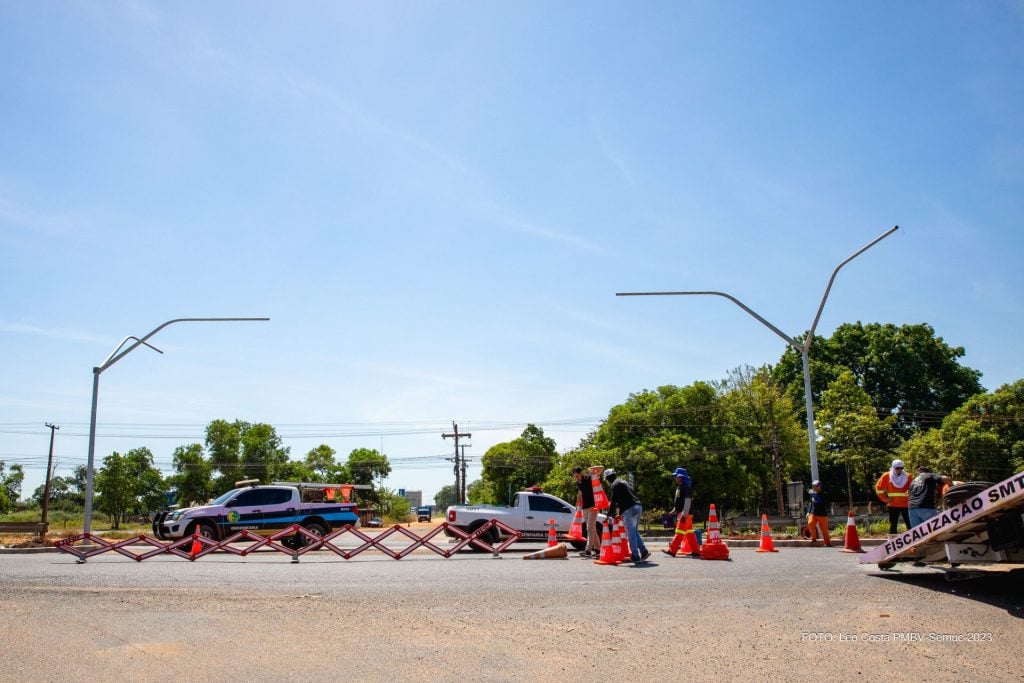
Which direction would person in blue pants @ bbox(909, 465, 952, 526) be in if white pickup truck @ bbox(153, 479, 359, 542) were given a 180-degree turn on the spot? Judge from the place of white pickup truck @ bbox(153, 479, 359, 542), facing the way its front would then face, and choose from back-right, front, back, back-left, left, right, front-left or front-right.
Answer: front-right

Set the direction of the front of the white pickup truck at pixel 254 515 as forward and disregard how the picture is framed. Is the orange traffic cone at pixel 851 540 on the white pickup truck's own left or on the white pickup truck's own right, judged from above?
on the white pickup truck's own left

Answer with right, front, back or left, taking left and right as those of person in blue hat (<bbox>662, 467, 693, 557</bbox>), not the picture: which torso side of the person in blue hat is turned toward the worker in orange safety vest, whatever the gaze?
back

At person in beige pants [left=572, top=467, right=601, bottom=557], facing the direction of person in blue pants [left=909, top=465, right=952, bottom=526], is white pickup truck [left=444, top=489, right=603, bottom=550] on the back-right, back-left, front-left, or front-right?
back-left

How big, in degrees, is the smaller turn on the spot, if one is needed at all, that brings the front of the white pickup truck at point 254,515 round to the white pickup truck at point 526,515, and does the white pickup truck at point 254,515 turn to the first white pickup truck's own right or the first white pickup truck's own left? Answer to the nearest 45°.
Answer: approximately 135° to the first white pickup truck's own left

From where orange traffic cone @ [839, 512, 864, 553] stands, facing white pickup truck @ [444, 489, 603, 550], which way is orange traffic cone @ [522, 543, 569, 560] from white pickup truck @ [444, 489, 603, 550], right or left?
left

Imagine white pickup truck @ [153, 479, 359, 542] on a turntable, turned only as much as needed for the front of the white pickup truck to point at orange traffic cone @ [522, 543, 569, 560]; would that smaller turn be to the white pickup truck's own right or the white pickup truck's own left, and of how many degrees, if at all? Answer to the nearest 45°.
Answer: approximately 135° to the white pickup truck's own left

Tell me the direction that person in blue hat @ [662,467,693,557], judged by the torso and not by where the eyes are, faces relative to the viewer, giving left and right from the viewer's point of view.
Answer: facing to the left of the viewer

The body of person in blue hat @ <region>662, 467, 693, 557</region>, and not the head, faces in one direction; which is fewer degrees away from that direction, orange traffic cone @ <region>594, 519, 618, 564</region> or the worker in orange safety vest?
the orange traffic cone

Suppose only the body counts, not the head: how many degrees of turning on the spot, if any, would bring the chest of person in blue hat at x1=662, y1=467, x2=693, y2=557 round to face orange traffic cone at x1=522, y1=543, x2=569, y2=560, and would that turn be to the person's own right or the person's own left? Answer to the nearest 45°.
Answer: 0° — they already face it

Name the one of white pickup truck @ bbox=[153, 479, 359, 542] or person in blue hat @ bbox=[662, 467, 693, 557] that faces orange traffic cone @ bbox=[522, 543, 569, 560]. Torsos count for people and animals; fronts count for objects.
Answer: the person in blue hat

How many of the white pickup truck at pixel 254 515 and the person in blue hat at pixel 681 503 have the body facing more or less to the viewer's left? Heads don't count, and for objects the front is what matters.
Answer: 2

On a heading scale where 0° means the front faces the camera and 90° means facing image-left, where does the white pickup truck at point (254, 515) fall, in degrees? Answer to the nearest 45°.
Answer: approximately 90°

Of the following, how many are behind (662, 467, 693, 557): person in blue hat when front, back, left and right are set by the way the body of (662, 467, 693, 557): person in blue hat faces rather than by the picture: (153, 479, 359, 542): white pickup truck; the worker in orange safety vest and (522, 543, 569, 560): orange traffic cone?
1
